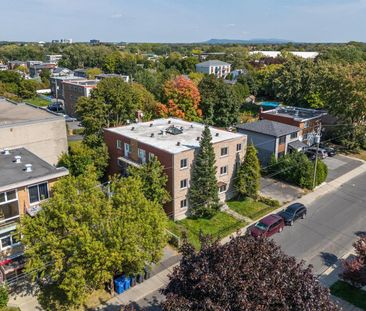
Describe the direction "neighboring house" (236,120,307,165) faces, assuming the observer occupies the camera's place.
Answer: facing the viewer and to the right of the viewer

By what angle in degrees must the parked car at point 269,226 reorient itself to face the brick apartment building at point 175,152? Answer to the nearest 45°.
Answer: approximately 90° to its right

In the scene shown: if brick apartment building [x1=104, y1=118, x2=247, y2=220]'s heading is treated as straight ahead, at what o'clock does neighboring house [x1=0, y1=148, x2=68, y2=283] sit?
The neighboring house is roughly at 3 o'clock from the brick apartment building.

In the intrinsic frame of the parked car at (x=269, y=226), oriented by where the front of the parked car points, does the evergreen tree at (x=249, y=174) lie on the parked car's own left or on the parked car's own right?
on the parked car's own right

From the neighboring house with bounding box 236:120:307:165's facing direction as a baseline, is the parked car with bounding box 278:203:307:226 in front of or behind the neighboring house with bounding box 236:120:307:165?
in front

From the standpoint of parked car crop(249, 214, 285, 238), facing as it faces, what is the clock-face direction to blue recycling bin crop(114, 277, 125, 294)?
The blue recycling bin is roughly at 12 o'clock from the parked car.

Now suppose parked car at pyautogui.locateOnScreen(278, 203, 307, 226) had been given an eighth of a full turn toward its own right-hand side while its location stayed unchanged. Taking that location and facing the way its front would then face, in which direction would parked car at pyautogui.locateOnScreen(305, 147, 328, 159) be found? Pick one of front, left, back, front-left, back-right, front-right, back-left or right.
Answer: right

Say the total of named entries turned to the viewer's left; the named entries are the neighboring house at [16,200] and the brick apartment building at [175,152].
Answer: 0

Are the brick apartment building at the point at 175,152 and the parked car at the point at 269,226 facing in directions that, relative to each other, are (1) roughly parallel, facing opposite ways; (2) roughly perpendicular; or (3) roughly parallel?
roughly perpendicular

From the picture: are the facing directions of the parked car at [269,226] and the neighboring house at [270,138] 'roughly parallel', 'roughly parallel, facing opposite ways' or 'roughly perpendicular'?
roughly perpendicular

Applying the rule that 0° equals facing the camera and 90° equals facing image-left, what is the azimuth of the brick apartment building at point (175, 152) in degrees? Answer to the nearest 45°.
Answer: approximately 315°

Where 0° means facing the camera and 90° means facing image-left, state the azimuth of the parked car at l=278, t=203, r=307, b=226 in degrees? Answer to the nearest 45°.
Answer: approximately 45°

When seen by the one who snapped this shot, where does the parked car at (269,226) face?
facing the viewer and to the left of the viewer

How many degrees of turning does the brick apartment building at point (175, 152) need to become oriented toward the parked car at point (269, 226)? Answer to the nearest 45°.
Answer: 0° — it already faces it

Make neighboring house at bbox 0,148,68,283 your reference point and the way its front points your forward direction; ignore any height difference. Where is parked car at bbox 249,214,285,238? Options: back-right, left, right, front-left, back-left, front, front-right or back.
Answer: front-left
